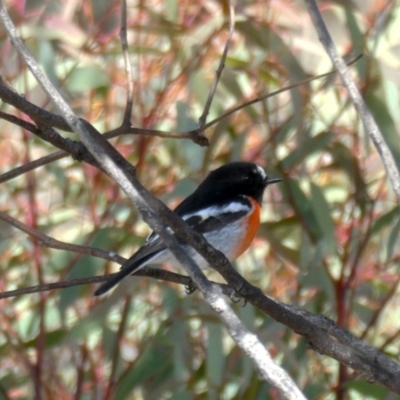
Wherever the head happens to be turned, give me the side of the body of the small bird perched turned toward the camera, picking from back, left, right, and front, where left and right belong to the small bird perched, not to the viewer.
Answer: right

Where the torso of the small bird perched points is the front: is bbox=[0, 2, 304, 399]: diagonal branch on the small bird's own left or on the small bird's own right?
on the small bird's own right
